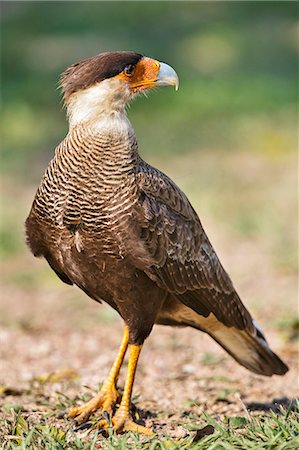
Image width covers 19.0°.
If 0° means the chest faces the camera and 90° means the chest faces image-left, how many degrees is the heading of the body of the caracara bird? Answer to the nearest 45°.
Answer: approximately 45°
